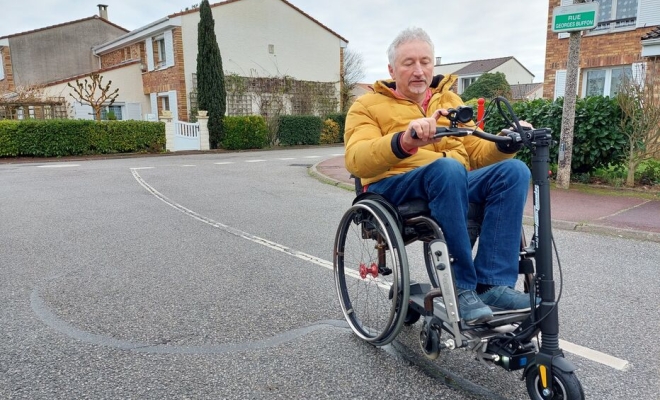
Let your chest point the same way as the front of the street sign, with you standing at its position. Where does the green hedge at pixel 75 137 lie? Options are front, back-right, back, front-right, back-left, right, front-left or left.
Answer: right

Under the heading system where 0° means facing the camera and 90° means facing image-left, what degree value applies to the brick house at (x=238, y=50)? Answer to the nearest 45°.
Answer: approximately 45°

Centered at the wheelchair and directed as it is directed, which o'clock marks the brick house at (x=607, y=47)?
The brick house is roughly at 8 o'clock from the wheelchair.

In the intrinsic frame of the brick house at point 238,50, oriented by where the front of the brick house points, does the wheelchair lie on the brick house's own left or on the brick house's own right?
on the brick house's own left

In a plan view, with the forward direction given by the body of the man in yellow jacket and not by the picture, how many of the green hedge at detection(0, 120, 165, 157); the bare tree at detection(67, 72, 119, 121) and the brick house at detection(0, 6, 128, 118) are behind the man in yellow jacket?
3

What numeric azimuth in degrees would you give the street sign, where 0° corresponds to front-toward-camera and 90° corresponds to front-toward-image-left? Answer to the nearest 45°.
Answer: approximately 0°

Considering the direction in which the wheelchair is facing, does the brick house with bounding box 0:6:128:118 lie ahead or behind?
behind

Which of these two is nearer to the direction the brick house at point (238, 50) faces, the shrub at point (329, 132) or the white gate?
the white gate

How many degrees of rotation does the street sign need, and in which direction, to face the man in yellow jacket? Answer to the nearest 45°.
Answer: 0° — it already faces them
